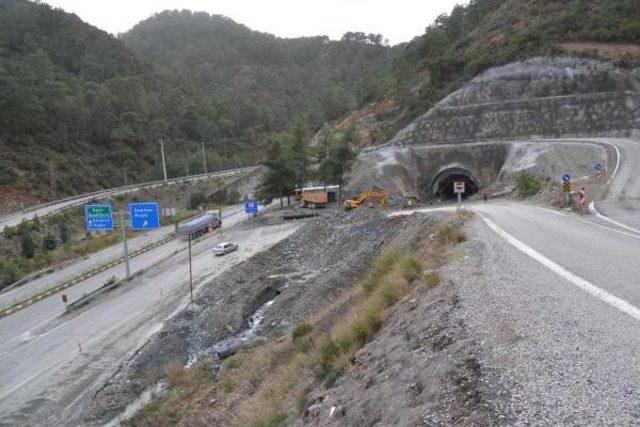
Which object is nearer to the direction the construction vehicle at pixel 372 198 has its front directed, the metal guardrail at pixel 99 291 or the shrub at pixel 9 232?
the shrub

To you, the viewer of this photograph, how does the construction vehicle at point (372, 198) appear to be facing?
facing to the left of the viewer

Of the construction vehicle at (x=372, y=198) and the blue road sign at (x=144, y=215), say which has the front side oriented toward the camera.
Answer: the blue road sign

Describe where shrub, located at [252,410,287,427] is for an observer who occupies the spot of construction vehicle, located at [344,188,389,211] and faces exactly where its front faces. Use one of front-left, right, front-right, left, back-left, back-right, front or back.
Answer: left

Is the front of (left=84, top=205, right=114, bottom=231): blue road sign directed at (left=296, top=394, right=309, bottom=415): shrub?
yes

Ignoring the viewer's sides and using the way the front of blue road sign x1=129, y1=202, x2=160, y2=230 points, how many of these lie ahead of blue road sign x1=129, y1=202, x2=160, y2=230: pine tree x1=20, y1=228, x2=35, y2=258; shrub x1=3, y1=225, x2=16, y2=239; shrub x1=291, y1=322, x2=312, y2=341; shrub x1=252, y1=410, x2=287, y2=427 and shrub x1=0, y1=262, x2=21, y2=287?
2

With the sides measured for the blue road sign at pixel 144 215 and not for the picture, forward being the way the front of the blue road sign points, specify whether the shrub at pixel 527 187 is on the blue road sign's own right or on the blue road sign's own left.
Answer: on the blue road sign's own left

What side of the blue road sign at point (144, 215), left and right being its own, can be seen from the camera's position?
front

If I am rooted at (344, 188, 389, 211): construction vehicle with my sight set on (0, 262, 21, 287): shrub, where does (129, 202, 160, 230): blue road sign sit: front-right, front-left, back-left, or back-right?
front-left

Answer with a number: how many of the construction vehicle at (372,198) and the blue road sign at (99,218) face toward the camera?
1

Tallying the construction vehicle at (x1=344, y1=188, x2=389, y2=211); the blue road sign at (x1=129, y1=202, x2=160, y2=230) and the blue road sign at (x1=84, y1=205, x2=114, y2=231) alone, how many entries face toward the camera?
2

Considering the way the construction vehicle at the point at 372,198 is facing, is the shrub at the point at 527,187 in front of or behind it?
behind

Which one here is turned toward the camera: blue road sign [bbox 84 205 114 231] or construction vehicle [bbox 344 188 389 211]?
the blue road sign

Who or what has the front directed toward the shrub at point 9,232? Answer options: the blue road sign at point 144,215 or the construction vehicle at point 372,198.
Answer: the construction vehicle

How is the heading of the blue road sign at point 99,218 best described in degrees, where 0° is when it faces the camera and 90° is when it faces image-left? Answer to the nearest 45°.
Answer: approximately 0°

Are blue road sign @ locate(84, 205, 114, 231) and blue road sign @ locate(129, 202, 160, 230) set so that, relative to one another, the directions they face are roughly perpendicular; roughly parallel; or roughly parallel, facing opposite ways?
roughly parallel

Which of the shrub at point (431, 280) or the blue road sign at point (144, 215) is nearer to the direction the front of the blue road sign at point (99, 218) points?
the shrub

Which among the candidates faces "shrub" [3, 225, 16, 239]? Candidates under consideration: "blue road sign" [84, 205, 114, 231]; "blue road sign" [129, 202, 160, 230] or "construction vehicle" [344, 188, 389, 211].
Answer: the construction vehicle
